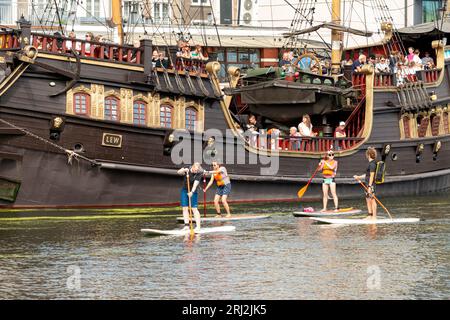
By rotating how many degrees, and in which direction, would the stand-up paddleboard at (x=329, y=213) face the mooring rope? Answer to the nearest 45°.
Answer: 0° — it already faces it

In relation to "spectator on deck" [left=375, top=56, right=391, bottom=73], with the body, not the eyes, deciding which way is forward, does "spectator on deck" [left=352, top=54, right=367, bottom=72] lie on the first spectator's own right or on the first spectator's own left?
on the first spectator's own right

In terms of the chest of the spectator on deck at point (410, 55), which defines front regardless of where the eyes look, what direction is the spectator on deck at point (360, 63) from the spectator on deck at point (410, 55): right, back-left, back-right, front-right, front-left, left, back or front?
front-right

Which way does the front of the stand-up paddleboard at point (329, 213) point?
to the viewer's left

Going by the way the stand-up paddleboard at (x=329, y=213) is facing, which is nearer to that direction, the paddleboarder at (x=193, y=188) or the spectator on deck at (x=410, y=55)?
the paddleboarder

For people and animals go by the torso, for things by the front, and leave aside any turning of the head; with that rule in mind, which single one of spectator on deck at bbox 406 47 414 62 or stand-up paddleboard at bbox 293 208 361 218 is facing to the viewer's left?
the stand-up paddleboard

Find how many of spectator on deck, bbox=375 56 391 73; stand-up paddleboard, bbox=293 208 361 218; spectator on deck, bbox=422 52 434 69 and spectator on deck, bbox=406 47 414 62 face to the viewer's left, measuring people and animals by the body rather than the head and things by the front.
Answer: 1

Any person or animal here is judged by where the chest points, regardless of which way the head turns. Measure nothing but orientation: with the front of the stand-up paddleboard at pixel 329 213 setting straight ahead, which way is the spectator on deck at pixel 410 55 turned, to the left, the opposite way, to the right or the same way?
to the left

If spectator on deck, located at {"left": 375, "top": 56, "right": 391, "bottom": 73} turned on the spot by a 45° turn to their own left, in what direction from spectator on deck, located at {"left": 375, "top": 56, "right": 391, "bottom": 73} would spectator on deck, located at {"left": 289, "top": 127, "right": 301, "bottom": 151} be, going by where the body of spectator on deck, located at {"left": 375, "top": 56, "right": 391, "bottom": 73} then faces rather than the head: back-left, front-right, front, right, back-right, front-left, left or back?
right

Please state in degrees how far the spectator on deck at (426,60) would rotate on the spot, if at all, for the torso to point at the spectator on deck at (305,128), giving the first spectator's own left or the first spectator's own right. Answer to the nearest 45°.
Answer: approximately 45° to the first spectator's own right
